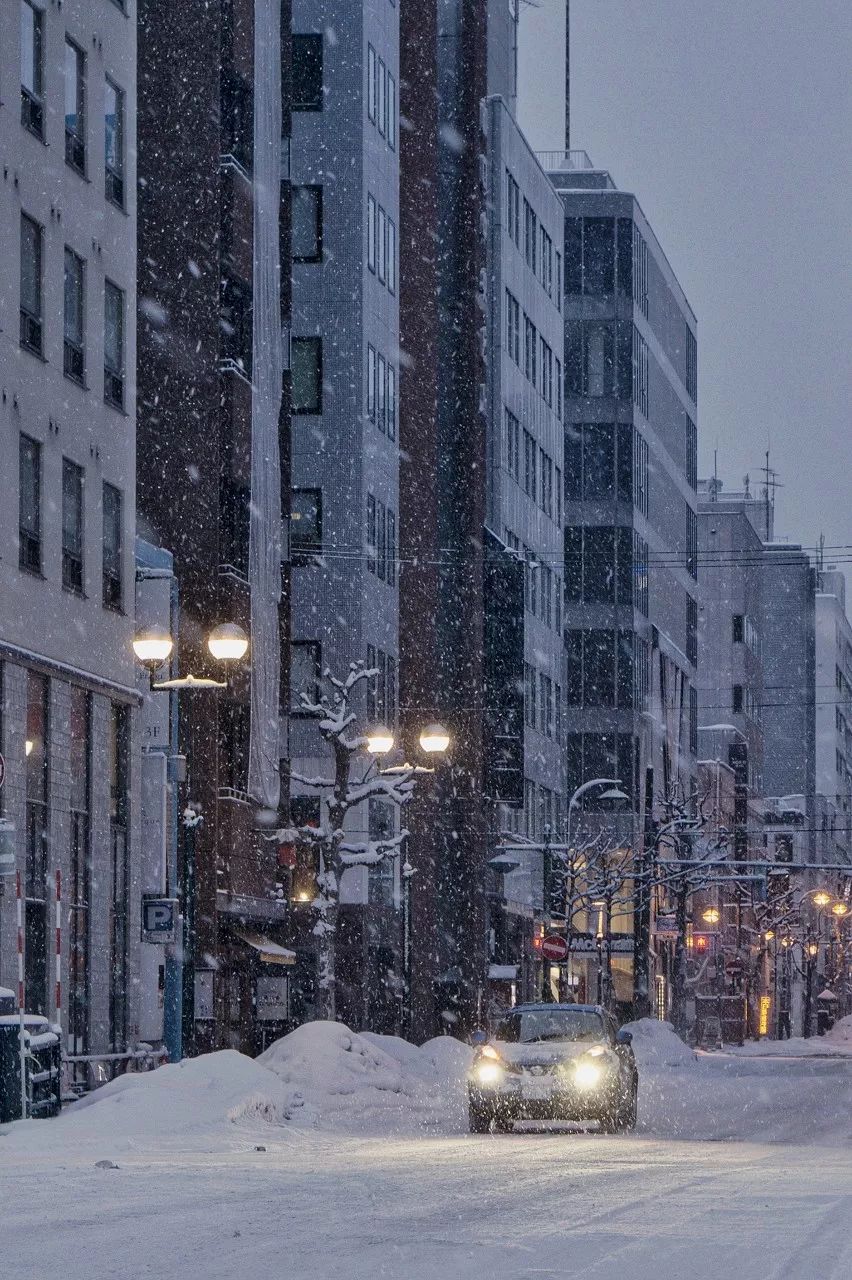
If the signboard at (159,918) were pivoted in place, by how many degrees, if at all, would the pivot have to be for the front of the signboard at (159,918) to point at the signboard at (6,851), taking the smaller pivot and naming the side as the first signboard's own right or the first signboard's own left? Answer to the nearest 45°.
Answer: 0° — it already faces it

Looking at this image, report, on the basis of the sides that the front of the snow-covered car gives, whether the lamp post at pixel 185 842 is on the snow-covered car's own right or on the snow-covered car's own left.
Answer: on the snow-covered car's own right

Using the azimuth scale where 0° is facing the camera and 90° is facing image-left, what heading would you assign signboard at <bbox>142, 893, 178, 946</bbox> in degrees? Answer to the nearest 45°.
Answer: approximately 0°

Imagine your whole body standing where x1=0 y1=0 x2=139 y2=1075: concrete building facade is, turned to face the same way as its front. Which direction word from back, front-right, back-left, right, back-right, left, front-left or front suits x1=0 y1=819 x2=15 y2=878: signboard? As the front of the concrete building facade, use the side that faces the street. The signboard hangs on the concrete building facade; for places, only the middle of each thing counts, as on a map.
front-right

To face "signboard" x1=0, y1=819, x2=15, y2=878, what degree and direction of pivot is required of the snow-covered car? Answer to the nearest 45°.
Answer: approximately 45° to its right

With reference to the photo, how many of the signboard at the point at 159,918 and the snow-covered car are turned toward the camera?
2

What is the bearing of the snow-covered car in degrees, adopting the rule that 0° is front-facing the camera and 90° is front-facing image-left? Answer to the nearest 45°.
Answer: approximately 0°

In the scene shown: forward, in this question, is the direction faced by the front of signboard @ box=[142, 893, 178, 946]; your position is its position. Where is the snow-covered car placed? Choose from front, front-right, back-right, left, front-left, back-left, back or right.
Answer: front-left
